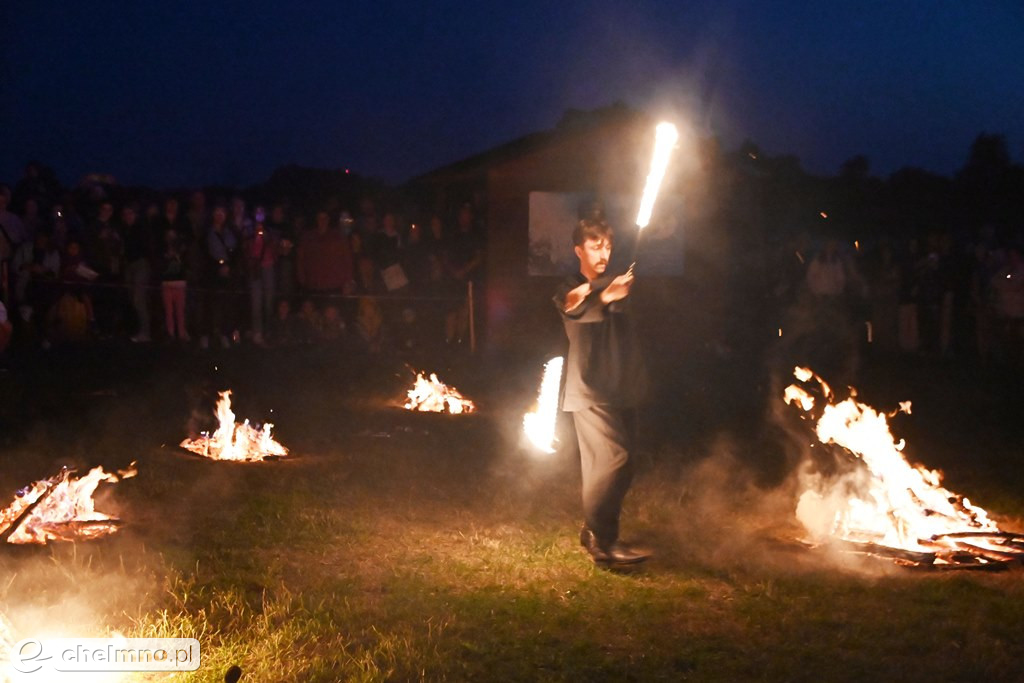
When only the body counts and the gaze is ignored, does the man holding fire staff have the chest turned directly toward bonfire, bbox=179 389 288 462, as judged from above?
no

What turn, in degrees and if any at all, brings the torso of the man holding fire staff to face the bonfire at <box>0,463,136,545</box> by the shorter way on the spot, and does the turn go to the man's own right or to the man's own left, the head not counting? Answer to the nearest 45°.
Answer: approximately 135° to the man's own right

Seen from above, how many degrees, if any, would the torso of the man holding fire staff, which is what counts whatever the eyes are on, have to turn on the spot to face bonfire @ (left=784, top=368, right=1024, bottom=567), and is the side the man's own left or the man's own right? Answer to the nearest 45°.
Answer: approximately 45° to the man's own left

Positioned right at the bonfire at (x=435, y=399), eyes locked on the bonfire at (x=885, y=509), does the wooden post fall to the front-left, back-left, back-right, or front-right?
back-left

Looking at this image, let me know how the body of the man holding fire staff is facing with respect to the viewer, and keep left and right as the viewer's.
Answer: facing the viewer and to the right of the viewer

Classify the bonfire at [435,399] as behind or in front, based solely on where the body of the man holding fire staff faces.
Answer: behind

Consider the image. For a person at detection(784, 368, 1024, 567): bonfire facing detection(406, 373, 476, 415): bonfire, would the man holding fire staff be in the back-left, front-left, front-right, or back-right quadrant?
front-left

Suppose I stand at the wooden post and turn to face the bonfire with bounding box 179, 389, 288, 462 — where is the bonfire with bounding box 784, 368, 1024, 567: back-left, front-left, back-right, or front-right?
front-left

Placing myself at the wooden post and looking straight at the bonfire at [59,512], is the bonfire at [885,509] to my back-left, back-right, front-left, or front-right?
front-left

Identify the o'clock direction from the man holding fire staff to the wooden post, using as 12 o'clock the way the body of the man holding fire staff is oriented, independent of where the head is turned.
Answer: The wooden post is roughly at 7 o'clock from the man holding fire staff.

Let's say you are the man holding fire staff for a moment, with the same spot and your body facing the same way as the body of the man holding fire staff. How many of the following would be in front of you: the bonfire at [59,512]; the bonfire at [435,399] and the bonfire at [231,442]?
0
